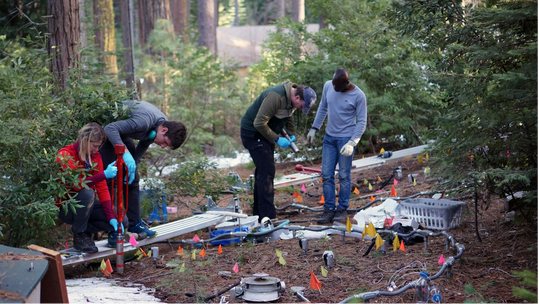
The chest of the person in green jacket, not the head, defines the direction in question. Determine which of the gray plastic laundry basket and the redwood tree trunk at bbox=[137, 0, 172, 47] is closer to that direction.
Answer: the gray plastic laundry basket

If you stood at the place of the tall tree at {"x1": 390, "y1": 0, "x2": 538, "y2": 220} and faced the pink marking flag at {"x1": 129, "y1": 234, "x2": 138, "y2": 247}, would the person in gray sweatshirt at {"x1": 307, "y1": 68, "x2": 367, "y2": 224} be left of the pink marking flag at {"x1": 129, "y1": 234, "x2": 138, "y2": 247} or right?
right

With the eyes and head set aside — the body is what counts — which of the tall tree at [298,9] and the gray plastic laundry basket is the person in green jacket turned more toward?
the gray plastic laundry basket

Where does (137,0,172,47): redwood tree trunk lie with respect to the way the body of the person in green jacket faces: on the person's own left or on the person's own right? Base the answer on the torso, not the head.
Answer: on the person's own left

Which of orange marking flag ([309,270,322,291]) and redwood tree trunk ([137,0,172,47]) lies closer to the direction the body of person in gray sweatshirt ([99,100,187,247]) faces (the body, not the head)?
the orange marking flag

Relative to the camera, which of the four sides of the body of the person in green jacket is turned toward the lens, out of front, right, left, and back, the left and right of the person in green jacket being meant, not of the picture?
right

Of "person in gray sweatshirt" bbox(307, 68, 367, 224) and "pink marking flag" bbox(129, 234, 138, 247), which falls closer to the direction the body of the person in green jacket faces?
the person in gray sweatshirt

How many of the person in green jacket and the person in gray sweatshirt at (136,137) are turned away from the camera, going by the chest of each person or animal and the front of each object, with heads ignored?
0

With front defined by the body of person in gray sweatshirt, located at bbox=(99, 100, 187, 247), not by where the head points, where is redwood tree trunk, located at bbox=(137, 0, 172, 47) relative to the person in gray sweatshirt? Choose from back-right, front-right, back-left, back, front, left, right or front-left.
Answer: back-left

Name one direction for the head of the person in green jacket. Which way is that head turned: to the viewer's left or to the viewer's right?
to the viewer's right

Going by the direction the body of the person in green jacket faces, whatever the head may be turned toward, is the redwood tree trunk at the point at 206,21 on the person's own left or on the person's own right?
on the person's own left
